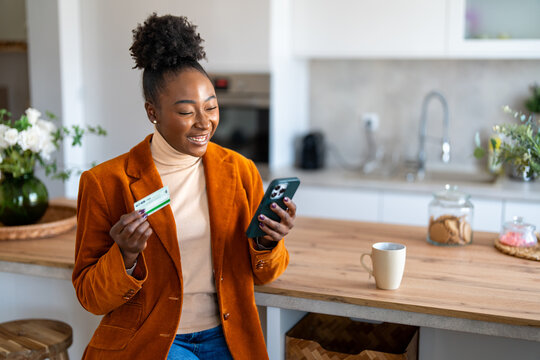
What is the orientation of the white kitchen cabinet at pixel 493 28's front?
toward the camera

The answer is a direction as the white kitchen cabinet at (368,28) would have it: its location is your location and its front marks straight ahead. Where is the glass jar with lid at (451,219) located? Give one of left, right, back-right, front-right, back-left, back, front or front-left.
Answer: front

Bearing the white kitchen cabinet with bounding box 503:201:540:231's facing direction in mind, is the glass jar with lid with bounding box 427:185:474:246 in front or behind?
in front

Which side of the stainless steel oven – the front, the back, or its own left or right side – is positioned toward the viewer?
front

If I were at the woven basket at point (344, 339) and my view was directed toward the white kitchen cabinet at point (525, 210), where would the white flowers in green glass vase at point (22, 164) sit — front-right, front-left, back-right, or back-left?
back-left

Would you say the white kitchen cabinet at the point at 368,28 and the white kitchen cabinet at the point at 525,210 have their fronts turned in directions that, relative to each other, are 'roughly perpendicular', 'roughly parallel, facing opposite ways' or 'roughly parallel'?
roughly parallel

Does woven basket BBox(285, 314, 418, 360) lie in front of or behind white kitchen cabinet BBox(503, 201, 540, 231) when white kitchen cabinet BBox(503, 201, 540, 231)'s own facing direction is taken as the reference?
in front

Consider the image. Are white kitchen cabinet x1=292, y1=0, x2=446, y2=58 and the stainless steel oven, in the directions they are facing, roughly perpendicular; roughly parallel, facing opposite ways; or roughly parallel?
roughly parallel

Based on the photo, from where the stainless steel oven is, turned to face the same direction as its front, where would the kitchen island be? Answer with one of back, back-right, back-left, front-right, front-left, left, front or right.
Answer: front

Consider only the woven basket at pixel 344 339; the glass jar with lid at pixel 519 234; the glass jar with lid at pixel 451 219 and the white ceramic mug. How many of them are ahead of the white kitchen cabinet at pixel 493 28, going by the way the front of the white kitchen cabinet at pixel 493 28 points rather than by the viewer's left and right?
4

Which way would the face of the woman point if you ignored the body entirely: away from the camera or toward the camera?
toward the camera
